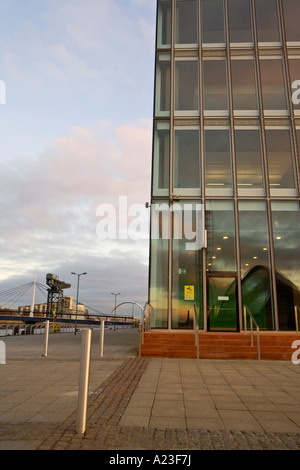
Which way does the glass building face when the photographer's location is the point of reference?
facing the viewer

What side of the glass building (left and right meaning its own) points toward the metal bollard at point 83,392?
front
